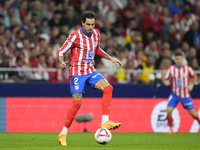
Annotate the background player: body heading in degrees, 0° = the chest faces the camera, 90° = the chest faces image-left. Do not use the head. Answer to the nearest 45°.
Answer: approximately 0°
